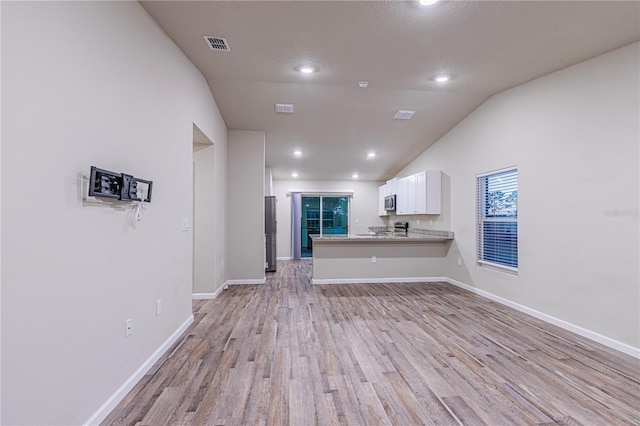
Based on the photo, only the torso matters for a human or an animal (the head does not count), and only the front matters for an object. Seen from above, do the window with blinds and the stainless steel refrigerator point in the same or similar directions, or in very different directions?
very different directions

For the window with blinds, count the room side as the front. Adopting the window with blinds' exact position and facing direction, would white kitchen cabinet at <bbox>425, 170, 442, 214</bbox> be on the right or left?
on its right

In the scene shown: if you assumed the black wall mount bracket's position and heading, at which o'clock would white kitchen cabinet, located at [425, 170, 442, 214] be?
The white kitchen cabinet is roughly at 10 o'clock from the black wall mount bracket.

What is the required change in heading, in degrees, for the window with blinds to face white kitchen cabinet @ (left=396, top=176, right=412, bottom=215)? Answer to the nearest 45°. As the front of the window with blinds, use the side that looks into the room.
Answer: approximately 90° to its right

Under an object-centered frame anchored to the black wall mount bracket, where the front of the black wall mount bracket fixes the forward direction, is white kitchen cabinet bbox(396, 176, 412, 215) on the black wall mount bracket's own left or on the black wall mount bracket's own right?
on the black wall mount bracket's own left

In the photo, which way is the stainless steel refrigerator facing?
to the viewer's right

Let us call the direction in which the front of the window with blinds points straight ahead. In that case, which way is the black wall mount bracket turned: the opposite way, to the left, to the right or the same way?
the opposite way

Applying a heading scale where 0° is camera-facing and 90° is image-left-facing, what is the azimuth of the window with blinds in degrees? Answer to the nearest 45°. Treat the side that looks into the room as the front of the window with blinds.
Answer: approximately 45°

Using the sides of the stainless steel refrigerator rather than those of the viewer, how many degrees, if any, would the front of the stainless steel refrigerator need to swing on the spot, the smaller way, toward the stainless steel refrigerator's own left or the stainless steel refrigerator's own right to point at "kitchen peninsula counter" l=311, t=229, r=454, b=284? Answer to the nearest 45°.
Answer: approximately 45° to the stainless steel refrigerator's own right

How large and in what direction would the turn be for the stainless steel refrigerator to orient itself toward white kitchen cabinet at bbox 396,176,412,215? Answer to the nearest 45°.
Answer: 0° — it already faces it

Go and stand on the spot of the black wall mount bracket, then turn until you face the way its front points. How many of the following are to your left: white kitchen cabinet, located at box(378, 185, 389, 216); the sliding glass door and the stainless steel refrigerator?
3

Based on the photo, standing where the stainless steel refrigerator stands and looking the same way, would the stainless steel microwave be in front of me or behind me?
in front

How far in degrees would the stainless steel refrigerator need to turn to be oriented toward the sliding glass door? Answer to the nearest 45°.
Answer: approximately 45° to its left

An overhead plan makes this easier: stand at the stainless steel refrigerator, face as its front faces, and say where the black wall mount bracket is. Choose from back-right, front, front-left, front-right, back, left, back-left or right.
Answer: right

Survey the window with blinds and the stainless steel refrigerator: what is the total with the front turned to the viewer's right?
1

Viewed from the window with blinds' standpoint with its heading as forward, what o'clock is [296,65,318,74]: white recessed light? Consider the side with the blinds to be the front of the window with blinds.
The white recessed light is roughly at 12 o'clock from the window with blinds.

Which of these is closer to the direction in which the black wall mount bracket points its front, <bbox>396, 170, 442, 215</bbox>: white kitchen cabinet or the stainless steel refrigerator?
the white kitchen cabinet

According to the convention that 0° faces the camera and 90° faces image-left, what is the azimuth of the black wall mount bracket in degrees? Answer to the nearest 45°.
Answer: approximately 315°
